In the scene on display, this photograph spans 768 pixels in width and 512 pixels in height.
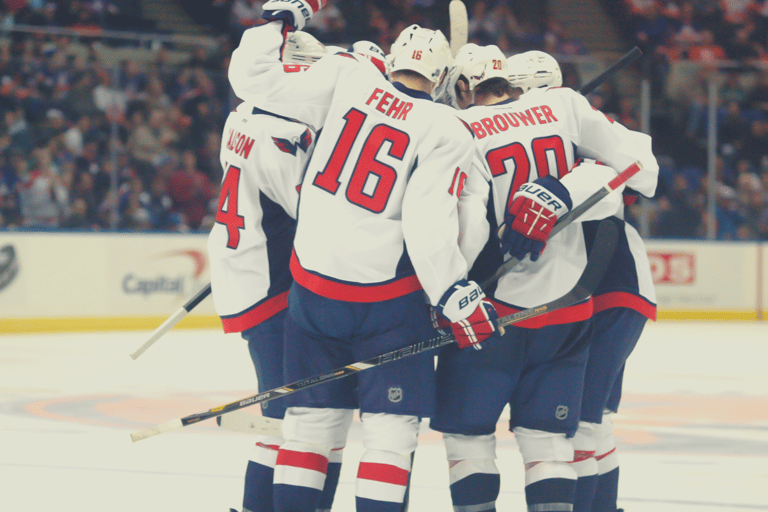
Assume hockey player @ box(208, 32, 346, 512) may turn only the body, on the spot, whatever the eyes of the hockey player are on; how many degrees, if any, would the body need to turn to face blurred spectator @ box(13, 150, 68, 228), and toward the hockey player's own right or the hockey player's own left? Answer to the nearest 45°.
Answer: approximately 45° to the hockey player's own left

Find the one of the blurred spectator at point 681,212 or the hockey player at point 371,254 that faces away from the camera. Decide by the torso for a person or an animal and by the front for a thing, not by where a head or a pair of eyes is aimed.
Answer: the hockey player

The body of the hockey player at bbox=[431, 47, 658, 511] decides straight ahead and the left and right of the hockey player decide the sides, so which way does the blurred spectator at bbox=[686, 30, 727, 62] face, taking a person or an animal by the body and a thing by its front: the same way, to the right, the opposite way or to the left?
the opposite way

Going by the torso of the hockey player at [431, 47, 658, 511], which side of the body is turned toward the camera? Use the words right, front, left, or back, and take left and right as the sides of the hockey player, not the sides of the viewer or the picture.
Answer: back

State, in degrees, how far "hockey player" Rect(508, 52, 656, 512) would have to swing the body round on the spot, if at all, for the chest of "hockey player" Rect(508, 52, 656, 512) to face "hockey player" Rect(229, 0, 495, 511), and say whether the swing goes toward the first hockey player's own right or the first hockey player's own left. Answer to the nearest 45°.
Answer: approximately 45° to the first hockey player's own left

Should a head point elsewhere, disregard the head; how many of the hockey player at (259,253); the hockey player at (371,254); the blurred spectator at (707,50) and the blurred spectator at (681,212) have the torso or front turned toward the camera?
2

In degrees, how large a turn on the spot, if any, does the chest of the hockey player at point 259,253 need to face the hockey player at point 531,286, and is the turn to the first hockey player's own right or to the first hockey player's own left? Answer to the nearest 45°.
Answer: approximately 45° to the first hockey player's own right

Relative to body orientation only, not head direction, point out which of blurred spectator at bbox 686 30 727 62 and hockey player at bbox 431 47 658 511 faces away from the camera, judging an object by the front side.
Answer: the hockey player

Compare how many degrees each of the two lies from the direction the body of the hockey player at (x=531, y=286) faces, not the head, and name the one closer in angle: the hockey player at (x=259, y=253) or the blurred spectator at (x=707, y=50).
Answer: the blurred spectator

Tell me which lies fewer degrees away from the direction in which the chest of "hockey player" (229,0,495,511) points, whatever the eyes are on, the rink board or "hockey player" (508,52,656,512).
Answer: the rink board
